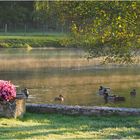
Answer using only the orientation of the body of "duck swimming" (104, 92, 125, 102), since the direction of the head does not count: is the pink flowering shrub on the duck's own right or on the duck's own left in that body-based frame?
on the duck's own left

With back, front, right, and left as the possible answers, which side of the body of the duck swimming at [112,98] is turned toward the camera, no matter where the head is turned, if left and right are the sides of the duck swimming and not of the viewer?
left
